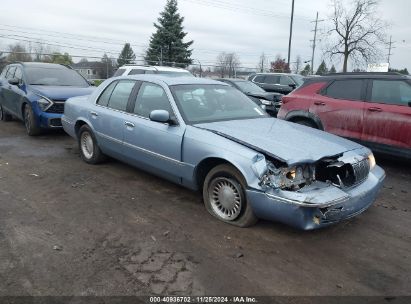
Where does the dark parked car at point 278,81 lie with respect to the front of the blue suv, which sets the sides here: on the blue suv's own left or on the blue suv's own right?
on the blue suv's own left

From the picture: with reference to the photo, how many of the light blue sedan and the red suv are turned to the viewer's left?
0

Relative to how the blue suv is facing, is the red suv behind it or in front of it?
in front

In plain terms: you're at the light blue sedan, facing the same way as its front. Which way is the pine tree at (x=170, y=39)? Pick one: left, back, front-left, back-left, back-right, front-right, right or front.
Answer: back-left

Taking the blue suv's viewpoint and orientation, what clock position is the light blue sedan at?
The light blue sedan is roughly at 1 o'clock from the blue suv.

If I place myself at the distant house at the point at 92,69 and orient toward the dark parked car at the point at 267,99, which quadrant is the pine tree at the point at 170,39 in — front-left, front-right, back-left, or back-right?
front-left

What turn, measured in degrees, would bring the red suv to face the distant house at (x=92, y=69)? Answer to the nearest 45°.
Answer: approximately 180°

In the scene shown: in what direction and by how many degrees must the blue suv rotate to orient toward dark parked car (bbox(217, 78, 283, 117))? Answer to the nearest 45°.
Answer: approximately 45° to its left

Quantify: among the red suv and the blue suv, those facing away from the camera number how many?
0

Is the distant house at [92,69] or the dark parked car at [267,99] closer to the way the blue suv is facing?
the dark parked car

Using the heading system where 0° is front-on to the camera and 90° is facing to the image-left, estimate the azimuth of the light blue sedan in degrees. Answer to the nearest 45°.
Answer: approximately 315°

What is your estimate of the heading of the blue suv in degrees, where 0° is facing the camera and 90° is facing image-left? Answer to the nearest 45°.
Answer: approximately 315°

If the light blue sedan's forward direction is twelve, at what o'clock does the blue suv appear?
The blue suv is roughly at 6 o'clock from the light blue sedan.

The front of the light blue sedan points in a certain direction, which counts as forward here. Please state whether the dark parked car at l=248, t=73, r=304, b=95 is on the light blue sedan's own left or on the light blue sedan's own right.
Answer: on the light blue sedan's own left

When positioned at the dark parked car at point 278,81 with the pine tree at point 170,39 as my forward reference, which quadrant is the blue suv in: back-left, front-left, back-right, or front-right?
back-left
